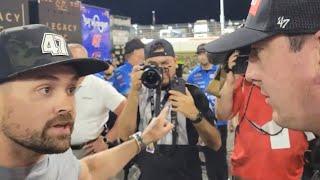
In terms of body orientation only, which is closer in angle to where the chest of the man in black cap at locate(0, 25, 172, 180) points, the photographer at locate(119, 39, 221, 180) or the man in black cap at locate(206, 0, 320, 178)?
the man in black cap

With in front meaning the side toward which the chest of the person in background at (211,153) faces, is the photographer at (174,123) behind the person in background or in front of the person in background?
in front

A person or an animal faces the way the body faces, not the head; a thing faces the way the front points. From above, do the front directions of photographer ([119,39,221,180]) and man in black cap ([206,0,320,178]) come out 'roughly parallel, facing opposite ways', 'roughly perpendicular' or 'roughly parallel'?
roughly perpendicular

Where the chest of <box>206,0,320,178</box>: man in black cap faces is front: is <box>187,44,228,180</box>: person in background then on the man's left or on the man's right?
on the man's right

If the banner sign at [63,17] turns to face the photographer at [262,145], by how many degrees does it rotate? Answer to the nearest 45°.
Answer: approximately 45° to its left

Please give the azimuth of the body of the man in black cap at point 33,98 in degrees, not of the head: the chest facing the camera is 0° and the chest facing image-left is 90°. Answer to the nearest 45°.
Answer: approximately 315°

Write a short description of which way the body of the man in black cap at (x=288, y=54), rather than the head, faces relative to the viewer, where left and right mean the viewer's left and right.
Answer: facing to the left of the viewer

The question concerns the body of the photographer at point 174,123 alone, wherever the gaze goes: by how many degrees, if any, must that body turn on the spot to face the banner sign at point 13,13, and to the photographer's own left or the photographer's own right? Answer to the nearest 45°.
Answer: approximately 135° to the photographer's own right

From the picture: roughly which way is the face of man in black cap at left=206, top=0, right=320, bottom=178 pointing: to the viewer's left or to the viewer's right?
to the viewer's left
